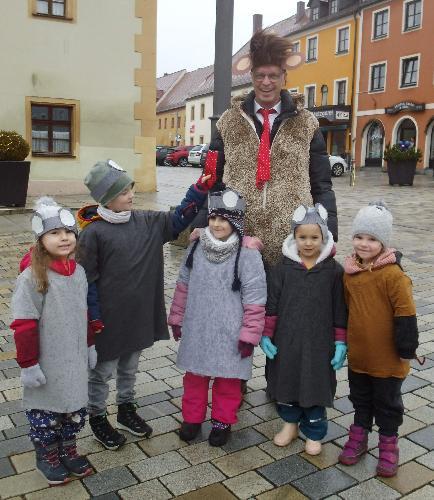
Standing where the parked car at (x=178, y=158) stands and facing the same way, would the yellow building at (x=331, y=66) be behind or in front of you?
behind

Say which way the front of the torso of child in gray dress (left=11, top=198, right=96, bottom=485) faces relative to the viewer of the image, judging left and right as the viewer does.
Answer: facing the viewer and to the right of the viewer

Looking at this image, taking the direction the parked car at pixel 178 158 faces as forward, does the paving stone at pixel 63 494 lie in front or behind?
in front

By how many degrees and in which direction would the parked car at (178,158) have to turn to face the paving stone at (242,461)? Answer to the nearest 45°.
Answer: approximately 45° to its left

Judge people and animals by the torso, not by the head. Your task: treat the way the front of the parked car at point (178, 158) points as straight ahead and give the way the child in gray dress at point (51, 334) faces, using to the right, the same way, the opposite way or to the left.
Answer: to the left

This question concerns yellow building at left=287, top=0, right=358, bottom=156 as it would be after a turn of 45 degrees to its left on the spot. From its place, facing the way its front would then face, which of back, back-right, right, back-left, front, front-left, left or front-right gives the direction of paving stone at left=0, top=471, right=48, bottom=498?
front

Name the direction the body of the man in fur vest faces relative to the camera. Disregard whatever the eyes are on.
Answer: toward the camera

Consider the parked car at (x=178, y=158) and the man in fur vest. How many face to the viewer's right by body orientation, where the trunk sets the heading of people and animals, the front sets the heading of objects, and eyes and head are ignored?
0

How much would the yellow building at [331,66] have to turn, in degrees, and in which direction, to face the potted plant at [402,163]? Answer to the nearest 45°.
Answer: approximately 45° to its left

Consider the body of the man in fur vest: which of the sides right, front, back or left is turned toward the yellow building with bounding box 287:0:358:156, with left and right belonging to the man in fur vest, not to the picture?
back

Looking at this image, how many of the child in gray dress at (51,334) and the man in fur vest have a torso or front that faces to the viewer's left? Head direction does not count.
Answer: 0

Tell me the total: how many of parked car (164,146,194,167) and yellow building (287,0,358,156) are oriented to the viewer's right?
0

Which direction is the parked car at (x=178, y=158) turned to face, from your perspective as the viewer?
facing the viewer and to the left of the viewer

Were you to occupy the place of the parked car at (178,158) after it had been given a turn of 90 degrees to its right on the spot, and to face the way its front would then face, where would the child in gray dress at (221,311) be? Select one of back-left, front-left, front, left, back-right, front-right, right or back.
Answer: back-left

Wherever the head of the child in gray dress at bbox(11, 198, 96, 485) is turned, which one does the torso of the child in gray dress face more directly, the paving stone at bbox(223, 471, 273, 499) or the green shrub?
the paving stone

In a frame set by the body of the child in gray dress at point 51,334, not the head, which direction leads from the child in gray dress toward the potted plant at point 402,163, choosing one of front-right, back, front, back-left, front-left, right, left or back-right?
left
